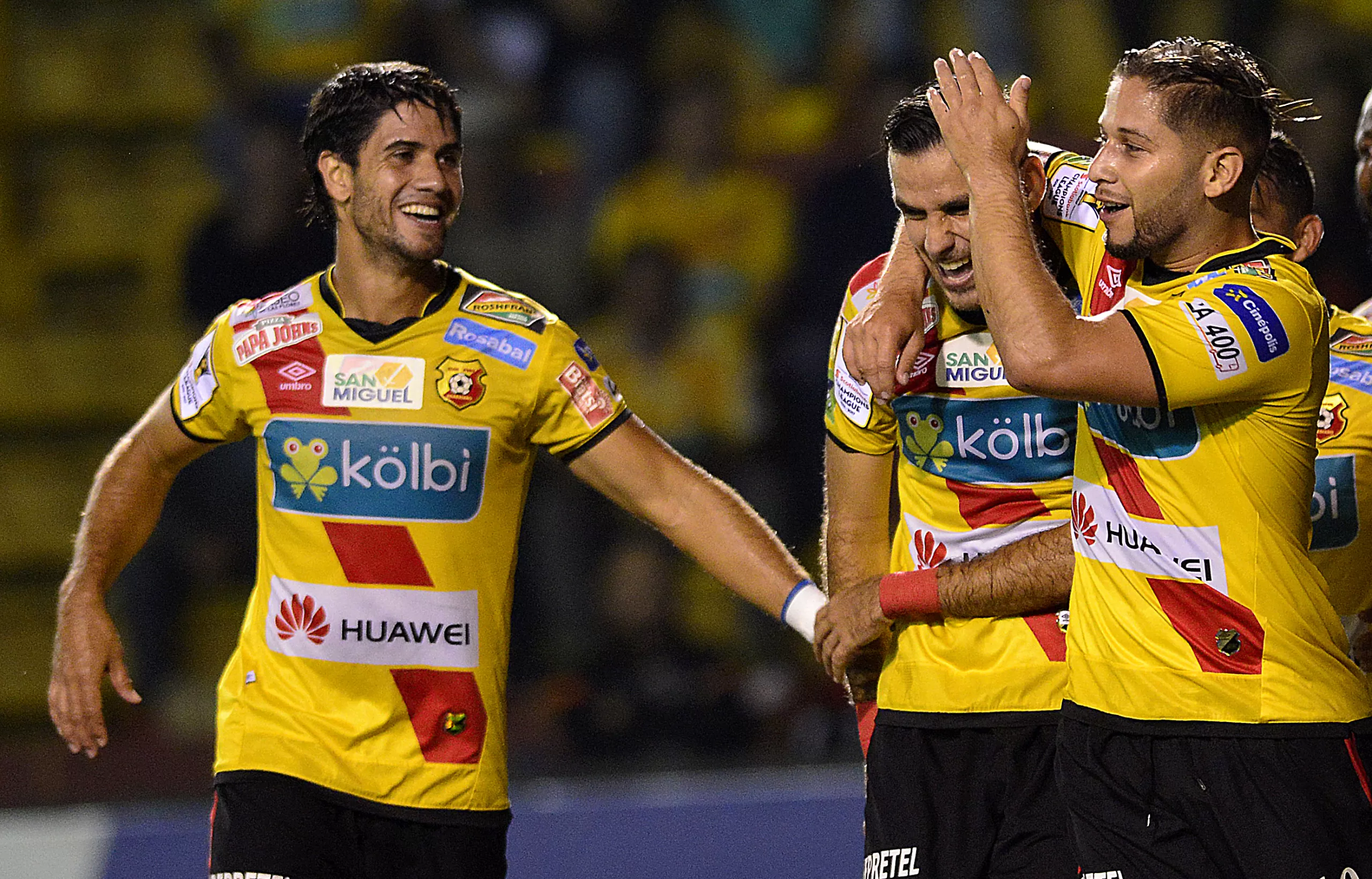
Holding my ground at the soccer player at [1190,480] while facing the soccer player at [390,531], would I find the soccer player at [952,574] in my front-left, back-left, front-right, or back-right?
front-right

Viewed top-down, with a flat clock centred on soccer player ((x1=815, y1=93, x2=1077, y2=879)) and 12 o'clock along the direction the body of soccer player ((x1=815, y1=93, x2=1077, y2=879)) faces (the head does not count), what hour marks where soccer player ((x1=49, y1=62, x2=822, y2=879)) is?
soccer player ((x1=49, y1=62, x2=822, y2=879)) is roughly at 3 o'clock from soccer player ((x1=815, y1=93, x2=1077, y2=879)).

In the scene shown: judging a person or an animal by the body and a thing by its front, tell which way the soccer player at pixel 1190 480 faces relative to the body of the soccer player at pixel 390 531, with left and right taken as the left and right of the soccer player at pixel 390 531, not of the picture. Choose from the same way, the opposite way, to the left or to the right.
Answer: to the right

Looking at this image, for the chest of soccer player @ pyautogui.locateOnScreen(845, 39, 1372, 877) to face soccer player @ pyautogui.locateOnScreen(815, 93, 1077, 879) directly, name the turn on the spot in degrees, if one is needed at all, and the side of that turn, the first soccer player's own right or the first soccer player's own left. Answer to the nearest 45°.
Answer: approximately 90° to the first soccer player's own right

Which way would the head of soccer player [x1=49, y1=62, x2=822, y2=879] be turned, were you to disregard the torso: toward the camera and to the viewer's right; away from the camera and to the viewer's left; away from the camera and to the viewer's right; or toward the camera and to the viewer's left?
toward the camera and to the viewer's right

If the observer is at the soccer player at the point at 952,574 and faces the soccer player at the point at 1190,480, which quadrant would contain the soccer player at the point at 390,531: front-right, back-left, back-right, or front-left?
back-right

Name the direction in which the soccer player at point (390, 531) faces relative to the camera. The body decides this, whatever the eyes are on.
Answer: toward the camera

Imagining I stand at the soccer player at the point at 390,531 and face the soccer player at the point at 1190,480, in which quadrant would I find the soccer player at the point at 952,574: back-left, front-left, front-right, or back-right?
front-left

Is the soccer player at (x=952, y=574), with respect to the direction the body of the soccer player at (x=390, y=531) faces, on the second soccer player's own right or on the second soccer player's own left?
on the second soccer player's own left

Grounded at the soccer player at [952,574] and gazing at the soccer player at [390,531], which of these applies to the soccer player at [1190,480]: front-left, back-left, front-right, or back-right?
back-left

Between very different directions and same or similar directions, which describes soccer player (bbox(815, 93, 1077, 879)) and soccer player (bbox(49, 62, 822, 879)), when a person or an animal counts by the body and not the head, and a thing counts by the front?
same or similar directions

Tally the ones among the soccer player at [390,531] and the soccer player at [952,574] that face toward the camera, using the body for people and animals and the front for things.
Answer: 2

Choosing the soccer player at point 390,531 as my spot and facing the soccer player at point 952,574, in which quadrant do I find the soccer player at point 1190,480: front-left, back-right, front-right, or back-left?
front-right

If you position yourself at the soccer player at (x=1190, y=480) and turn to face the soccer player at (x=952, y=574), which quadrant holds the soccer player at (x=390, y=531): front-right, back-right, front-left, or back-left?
front-left
